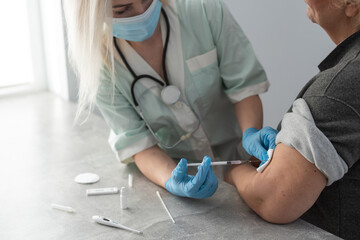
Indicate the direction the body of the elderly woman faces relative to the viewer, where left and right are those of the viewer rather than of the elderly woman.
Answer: facing to the left of the viewer

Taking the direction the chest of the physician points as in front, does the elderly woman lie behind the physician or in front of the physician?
in front

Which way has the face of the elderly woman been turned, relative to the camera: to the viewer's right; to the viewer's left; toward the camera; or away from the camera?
to the viewer's left

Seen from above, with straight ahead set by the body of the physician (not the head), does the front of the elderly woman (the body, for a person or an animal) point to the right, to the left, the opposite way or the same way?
to the right

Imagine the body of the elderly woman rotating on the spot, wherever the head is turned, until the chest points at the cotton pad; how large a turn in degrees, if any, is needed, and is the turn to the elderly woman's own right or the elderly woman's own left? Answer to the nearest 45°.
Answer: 0° — they already face it

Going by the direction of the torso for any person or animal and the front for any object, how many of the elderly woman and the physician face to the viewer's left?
1

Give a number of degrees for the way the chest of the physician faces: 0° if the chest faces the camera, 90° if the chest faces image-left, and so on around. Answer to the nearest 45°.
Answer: approximately 0°

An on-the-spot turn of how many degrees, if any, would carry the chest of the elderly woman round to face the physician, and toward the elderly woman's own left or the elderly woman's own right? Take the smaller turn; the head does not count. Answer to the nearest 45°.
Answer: approximately 45° to the elderly woman's own right
